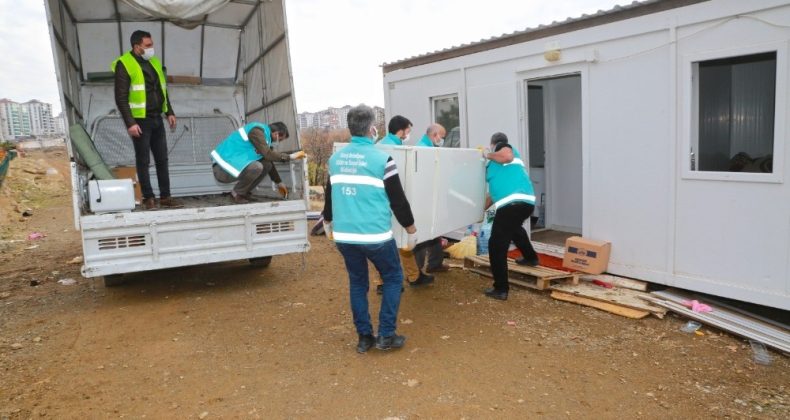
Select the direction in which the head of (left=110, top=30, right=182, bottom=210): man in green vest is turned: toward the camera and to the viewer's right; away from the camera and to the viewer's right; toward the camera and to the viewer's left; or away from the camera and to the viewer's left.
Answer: toward the camera and to the viewer's right

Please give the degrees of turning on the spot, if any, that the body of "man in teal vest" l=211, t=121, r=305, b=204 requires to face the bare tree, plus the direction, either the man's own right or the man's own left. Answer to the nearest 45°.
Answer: approximately 90° to the man's own left

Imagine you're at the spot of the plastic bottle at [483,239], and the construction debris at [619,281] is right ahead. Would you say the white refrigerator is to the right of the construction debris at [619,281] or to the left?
right

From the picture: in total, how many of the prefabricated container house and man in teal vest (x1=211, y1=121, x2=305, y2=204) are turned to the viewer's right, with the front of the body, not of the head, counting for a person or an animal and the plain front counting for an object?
1

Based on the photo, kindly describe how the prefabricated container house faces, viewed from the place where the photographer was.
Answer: facing the viewer and to the left of the viewer

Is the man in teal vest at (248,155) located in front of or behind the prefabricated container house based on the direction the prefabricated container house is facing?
in front

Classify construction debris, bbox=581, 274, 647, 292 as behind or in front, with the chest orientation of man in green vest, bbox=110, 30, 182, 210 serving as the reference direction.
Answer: in front

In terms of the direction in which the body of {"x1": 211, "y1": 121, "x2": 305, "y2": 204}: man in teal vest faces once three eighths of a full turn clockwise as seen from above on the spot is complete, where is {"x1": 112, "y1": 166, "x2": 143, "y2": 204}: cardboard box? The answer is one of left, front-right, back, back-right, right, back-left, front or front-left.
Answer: right

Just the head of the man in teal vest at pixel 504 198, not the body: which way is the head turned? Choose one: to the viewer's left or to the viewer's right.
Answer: to the viewer's left

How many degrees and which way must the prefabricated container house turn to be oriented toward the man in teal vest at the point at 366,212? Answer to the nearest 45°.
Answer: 0° — it already faces them

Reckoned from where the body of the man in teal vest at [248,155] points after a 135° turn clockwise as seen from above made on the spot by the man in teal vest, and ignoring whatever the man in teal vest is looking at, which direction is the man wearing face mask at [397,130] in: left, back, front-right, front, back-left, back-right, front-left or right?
left

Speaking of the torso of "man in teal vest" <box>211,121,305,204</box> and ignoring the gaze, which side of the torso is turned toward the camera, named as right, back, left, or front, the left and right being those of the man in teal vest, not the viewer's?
right

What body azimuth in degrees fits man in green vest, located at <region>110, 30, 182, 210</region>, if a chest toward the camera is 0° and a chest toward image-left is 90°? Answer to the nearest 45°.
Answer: approximately 315°

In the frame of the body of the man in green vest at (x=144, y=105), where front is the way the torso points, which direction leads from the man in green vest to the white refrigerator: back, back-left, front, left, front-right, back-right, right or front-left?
front
